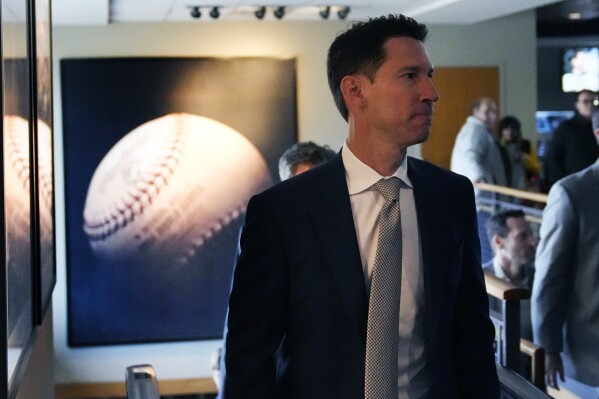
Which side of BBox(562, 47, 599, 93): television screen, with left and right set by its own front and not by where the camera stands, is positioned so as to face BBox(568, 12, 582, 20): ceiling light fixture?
front

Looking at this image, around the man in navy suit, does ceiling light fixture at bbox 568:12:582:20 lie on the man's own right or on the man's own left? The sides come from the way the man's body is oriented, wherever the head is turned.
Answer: on the man's own left

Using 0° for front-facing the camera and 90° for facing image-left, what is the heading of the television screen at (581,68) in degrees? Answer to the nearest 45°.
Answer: approximately 0°

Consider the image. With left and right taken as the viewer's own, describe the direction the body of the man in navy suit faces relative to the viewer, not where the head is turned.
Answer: facing the viewer and to the right of the viewer

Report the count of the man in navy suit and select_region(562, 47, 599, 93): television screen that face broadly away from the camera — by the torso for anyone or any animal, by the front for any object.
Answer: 0

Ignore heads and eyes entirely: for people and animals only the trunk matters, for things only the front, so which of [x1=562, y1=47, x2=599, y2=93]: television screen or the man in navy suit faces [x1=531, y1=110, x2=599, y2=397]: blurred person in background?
the television screen

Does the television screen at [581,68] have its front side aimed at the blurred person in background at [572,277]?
yes

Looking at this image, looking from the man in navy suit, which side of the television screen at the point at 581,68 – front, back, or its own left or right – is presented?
front

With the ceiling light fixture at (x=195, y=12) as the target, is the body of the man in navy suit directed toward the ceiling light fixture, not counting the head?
no

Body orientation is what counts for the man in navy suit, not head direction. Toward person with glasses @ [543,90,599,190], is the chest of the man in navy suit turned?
no

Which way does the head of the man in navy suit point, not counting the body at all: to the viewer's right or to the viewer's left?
to the viewer's right

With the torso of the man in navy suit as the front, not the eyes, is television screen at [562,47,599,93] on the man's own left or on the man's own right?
on the man's own left

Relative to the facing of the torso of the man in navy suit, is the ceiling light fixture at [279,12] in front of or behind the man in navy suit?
behind

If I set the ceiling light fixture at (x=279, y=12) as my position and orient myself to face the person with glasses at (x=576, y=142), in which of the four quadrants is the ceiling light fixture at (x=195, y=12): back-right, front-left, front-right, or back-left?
back-left
